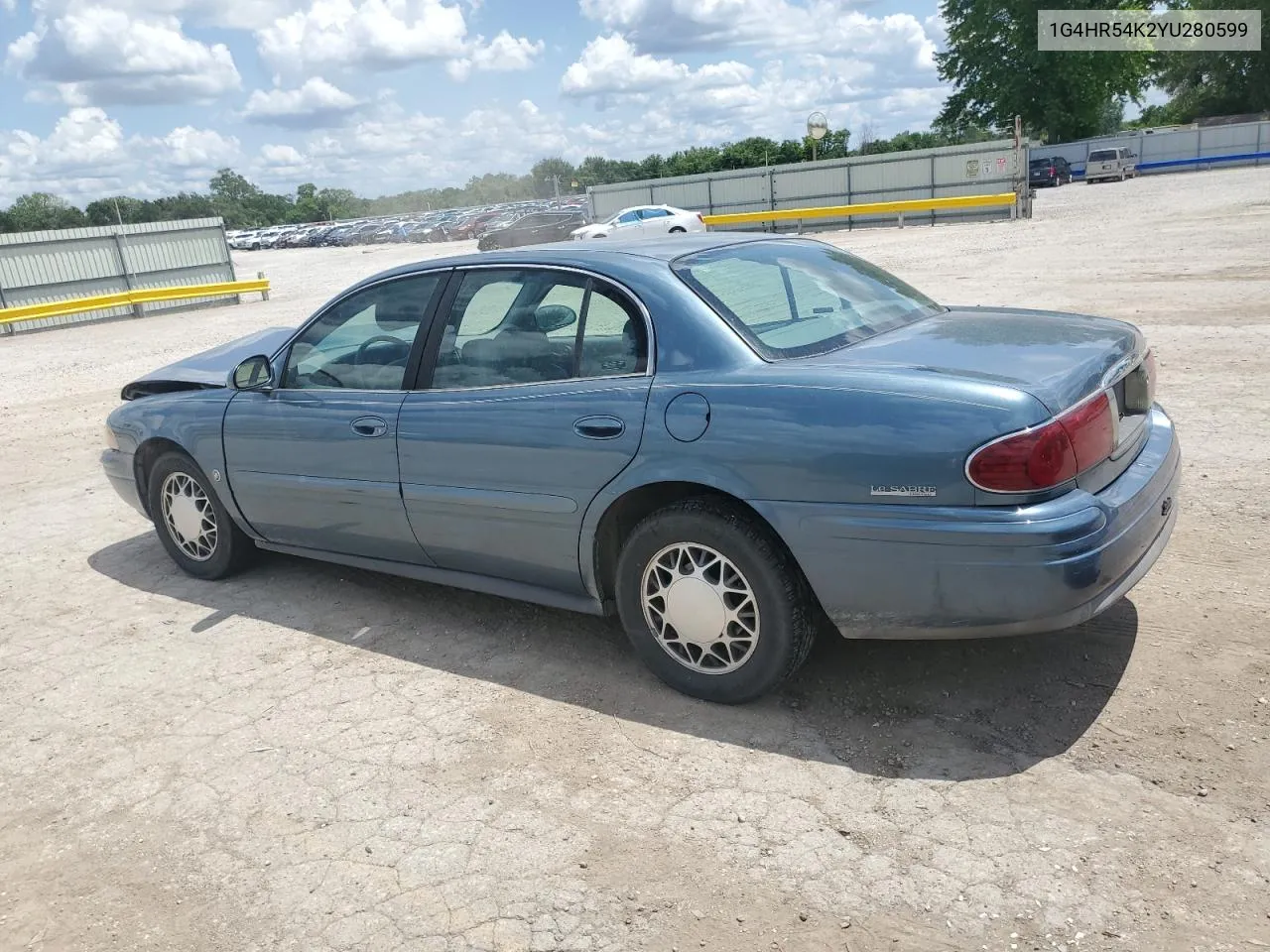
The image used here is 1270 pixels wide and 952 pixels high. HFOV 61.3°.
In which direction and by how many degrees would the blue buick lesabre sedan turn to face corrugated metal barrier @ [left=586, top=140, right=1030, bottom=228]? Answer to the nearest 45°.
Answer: approximately 45° to its right

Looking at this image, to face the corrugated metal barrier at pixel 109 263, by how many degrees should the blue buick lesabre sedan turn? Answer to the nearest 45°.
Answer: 0° — it already faces it

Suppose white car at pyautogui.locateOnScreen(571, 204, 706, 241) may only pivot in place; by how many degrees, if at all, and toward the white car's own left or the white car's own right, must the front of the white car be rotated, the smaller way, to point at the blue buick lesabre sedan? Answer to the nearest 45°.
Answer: approximately 90° to the white car's own left

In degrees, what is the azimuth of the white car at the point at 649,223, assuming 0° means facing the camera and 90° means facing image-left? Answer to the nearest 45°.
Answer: approximately 90°

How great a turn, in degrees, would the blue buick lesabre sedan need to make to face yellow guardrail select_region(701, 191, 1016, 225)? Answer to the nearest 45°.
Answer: approximately 45° to its right

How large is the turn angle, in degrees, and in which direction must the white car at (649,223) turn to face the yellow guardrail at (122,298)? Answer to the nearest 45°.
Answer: approximately 45° to its left

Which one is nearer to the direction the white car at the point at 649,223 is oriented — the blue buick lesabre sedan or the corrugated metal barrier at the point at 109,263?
the corrugated metal barrier

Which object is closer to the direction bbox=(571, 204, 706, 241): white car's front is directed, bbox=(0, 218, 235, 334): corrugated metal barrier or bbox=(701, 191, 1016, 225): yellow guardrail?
the corrugated metal barrier

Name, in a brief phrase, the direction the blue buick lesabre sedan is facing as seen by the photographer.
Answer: facing away from the viewer and to the left of the viewer

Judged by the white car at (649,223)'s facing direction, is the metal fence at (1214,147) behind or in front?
behind

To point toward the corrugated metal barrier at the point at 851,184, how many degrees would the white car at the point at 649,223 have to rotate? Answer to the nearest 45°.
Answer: approximately 135° to its right

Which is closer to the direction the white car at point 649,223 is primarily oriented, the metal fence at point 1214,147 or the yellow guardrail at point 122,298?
the yellow guardrail
